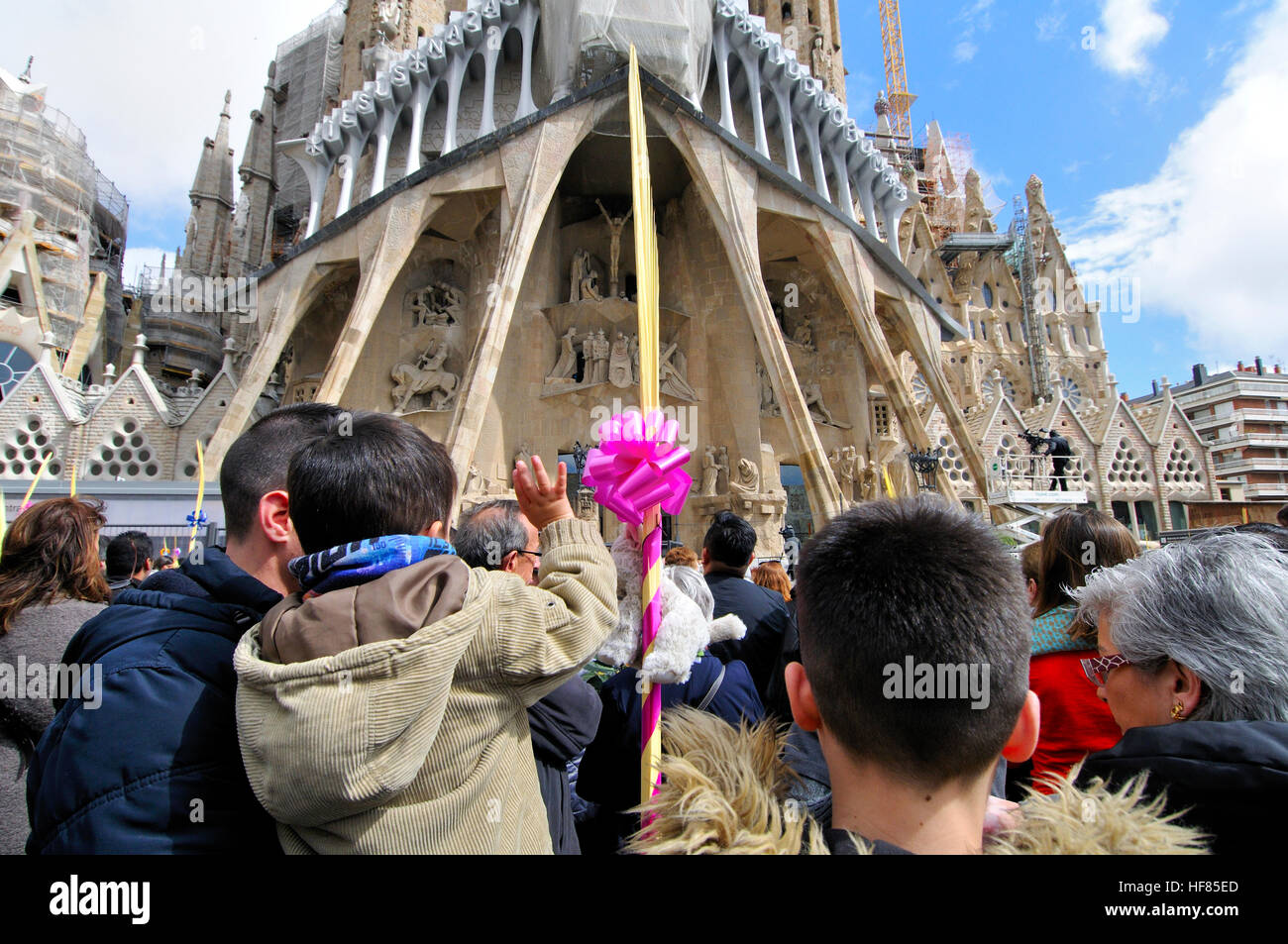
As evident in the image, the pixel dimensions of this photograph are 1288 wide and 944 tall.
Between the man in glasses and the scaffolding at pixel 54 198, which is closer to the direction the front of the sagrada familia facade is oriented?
the man in glasses

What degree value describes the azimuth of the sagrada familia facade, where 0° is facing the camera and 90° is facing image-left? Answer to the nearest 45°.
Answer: approximately 0°

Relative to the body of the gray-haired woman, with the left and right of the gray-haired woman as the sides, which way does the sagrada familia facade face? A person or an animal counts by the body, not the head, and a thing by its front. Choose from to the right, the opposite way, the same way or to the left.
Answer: the opposite way

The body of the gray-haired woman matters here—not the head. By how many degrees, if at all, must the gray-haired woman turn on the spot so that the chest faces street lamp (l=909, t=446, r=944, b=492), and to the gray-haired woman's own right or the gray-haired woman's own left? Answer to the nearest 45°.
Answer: approximately 45° to the gray-haired woman's own right

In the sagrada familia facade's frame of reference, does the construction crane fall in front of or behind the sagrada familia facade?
behind

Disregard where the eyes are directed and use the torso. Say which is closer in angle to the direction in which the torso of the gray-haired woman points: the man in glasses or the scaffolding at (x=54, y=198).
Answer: the scaffolding

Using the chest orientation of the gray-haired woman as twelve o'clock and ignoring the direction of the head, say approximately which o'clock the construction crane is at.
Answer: The construction crane is roughly at 1 o'clock from the gray-haired woman.

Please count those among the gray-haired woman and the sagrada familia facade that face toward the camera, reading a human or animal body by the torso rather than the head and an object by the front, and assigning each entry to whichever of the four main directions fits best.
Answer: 1

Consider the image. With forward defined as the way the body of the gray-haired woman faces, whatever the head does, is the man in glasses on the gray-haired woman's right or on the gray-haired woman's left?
on the gray-haired woman's left

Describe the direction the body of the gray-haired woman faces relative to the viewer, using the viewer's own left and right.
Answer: facing away from the viewer and to the left of the viewer

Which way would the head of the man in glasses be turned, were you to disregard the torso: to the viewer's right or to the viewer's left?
to the viewer's right

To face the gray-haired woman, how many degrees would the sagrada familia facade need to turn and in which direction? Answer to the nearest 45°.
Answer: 0° — it already faces them
